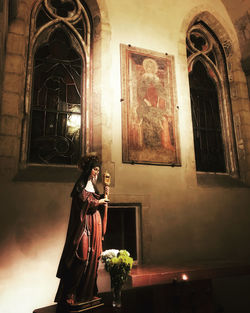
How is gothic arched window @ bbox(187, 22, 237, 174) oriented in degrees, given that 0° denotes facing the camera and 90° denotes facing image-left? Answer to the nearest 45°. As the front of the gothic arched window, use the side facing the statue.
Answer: approximately 45°

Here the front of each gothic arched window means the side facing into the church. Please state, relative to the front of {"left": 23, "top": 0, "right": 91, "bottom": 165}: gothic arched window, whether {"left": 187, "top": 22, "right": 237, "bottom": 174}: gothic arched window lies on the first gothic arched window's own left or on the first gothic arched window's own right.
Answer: on the first gothic arched window's own left
